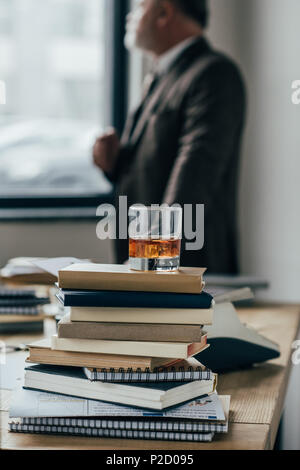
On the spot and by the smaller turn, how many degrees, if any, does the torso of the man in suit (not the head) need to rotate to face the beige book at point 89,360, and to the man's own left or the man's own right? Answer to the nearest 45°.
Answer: approximately 90° to the man's own left

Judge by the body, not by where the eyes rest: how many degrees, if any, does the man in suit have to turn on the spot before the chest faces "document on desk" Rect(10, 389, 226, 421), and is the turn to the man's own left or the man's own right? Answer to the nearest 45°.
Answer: approximately 90° to the man's own left

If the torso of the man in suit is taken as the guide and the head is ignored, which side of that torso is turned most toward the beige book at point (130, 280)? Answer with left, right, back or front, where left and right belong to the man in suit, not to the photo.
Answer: left

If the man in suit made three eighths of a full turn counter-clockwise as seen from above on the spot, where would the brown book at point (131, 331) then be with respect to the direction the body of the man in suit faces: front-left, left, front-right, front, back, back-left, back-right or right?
front-right

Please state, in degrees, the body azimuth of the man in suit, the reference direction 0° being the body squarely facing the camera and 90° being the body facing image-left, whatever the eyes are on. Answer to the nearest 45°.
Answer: approximately 90°

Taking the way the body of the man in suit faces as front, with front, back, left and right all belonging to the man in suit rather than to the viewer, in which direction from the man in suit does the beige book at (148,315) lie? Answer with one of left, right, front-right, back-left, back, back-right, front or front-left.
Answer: left

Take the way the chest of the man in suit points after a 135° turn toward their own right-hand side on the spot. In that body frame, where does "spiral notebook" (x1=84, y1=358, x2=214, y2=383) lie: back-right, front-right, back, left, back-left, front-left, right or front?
back-right

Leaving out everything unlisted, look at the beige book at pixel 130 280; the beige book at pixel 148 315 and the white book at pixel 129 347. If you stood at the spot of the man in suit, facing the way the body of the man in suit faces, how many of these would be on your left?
3

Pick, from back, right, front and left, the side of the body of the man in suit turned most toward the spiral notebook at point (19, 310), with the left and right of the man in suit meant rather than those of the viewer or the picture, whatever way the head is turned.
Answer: left

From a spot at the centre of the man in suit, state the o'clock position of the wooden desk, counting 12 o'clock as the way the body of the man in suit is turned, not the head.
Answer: The wooden desk is roughly at 9 o'clock from the man in suit.
